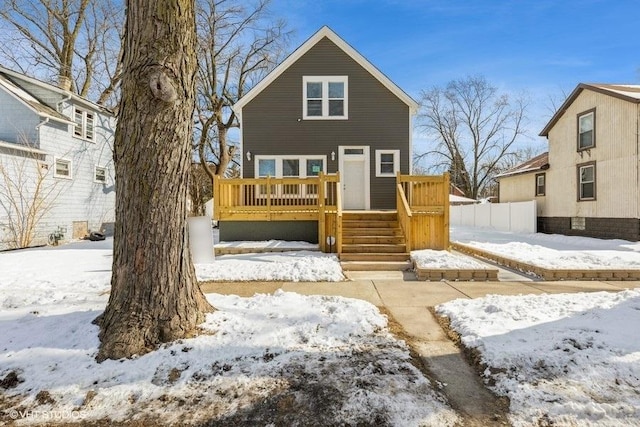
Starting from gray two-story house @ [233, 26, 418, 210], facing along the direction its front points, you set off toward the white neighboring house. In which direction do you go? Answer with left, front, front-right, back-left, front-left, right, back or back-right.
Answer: right

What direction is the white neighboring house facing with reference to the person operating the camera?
facing the viewer and to the left of the viewer

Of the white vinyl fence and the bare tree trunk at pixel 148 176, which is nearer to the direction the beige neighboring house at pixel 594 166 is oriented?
the bare tree trunk

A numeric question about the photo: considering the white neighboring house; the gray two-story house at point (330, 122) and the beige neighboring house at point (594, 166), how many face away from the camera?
0

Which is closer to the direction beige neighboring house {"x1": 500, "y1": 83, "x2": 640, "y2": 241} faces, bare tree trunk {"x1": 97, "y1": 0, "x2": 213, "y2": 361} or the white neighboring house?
the bare tree trunk

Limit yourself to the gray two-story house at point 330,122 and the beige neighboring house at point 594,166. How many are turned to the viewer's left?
0

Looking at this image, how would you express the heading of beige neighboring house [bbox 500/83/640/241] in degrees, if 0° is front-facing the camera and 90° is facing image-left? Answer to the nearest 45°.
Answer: approximately 315°

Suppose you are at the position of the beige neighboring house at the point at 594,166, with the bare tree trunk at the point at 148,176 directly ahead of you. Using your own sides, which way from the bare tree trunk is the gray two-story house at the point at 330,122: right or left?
right

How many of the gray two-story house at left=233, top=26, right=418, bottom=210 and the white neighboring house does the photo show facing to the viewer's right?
0

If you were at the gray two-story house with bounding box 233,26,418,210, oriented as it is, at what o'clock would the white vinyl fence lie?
The white vinyl fence is roughly at 8 o'clock from the gray two-story house.

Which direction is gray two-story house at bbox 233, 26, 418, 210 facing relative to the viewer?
toward the camera

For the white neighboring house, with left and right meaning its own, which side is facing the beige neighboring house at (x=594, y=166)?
left

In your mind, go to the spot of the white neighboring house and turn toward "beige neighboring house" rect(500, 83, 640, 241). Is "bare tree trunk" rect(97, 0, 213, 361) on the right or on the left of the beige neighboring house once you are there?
right

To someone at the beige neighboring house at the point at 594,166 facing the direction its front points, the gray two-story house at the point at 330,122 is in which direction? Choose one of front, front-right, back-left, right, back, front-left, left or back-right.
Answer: right
